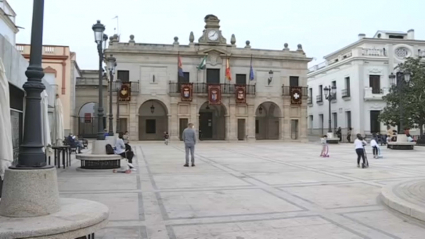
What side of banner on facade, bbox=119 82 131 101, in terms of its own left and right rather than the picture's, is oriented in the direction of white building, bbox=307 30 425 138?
left

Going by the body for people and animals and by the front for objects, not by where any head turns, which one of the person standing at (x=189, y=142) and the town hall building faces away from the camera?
the person standing

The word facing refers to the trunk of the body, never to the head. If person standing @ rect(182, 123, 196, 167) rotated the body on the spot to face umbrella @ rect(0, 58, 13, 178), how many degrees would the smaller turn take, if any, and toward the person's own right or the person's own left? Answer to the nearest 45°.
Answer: approximately 180°

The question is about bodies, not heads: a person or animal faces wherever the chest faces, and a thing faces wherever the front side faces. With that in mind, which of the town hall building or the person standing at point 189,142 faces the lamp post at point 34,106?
the town hall building

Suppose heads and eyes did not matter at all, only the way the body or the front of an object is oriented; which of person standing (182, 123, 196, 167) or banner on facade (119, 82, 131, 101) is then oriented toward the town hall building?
the person standing

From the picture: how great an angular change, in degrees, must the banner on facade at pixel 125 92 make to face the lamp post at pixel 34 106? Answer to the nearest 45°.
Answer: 0° — it already faces it

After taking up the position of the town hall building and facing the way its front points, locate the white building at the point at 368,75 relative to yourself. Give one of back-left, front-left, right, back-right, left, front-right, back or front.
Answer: left

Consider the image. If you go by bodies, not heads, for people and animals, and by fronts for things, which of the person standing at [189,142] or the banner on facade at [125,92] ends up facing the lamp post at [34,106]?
the banner on facade

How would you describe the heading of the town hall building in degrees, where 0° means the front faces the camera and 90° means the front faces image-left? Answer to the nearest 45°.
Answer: approximately 0°

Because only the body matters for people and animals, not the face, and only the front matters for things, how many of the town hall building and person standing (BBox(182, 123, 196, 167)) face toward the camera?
1

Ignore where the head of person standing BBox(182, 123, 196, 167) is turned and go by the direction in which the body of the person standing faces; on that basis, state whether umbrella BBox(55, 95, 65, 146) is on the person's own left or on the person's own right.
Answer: on the person's own left

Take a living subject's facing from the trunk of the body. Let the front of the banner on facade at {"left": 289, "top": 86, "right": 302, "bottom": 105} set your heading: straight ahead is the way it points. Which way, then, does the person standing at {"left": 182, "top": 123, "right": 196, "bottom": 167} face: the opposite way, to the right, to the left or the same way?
the opposite way

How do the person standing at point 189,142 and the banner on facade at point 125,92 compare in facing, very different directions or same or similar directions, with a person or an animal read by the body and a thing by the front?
very different directions

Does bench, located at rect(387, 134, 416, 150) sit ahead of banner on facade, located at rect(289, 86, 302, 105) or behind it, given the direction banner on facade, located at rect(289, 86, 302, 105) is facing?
ahead

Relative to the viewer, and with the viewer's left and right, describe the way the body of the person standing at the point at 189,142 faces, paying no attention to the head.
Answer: facing away from the viewer

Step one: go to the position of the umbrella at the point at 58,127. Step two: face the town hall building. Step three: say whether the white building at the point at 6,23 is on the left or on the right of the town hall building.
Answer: left
